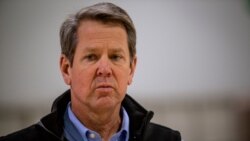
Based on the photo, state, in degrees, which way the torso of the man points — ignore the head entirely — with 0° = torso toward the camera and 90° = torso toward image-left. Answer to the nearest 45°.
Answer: approximately 0°

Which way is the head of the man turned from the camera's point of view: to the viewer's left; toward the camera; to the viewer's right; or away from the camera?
toward the camera
